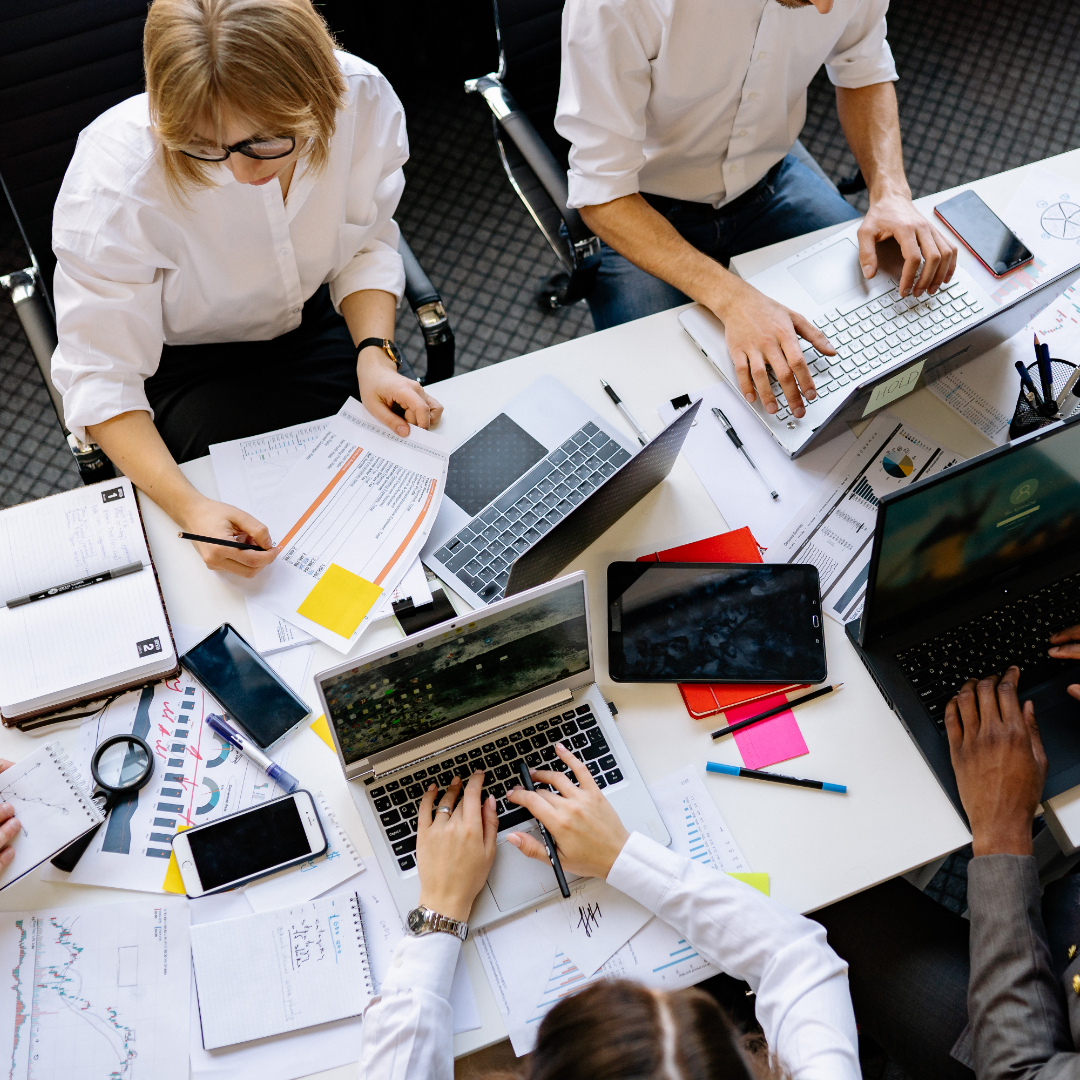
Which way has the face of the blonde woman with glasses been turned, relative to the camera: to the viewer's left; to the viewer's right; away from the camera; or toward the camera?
toward the camera

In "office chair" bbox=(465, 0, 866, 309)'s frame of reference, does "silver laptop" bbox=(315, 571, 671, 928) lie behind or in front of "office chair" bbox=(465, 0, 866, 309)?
in front

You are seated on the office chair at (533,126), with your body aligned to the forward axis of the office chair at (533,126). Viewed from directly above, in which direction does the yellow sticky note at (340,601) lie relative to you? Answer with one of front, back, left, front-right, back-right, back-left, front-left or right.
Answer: front-right

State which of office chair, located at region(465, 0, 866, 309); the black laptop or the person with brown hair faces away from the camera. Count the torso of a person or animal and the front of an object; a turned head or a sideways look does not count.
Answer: the person with brown hair

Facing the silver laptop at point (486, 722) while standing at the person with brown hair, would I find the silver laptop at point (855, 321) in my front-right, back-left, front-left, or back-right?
front-right

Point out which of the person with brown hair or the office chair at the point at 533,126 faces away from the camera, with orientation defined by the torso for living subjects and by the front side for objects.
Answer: the person with brown hair

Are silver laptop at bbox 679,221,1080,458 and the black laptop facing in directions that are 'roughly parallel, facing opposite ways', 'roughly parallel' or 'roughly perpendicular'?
roughly parallel, facing opposite ways

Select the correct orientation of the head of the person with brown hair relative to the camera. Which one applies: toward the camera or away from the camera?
away from the camera

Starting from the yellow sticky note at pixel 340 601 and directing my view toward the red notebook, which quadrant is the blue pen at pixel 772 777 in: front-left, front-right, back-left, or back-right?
front-right

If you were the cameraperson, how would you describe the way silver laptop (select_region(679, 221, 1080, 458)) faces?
facing away from the viewer and to the left of the viewer

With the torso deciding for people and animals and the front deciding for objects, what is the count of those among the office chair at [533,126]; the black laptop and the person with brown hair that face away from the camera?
1

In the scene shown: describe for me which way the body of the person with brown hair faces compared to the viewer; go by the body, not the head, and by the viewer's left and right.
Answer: facing away from the viewer

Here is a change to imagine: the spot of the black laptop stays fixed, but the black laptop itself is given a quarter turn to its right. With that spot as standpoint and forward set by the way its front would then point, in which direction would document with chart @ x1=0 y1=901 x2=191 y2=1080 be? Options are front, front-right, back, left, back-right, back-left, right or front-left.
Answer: front

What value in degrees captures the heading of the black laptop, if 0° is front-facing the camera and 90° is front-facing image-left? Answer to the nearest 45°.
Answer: approximately 315°
